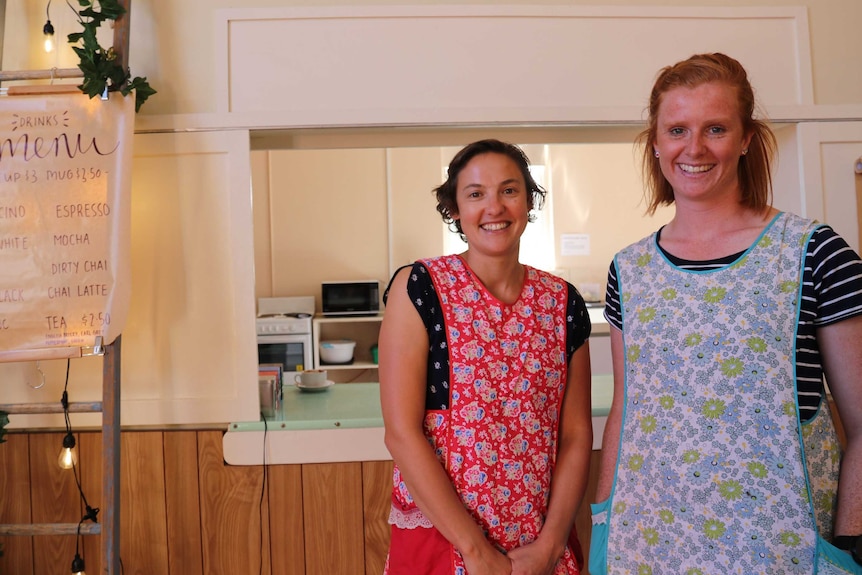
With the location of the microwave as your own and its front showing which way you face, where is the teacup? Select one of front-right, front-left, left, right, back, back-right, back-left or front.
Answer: front

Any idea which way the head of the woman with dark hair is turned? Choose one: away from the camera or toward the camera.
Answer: toward the camera

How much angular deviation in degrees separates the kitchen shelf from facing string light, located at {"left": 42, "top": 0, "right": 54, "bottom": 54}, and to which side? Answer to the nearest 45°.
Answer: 0° — it already faces it

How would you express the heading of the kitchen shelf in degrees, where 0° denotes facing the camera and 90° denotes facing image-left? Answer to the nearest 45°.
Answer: approximately 0°

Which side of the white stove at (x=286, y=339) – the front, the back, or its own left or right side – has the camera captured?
front

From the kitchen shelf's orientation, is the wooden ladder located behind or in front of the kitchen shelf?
in front

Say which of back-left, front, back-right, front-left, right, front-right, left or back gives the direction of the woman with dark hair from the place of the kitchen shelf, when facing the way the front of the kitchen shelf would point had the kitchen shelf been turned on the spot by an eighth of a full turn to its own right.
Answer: front-left

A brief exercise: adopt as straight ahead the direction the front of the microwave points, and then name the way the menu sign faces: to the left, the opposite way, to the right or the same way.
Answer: the same way

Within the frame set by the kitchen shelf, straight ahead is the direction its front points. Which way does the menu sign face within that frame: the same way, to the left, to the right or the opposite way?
the same way

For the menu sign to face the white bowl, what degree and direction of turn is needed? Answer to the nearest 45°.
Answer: approximately 135° to its left

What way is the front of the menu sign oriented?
toward the camera

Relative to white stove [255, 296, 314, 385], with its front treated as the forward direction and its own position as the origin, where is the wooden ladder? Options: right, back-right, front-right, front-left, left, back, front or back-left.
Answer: front
